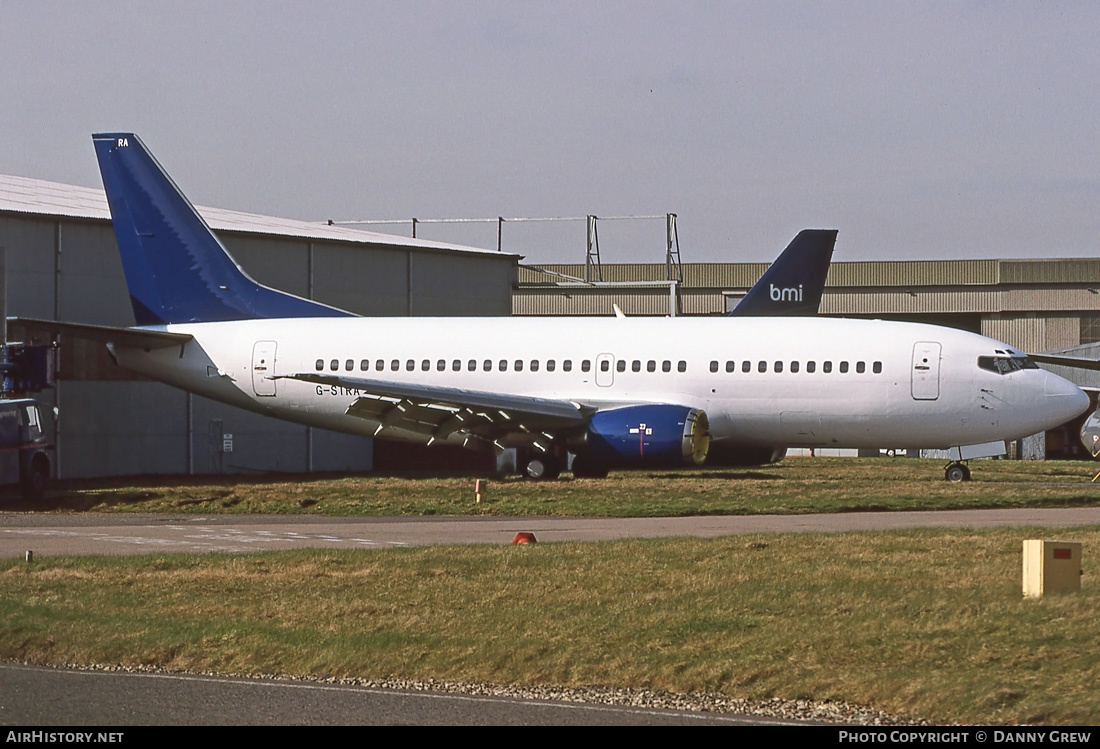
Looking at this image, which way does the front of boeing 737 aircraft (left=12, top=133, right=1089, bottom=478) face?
to the viewer's right

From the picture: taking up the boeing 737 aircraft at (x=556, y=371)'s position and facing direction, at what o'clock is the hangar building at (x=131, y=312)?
The hangar building is roughly at 7 o'clock from the boeing 737 aircraft.
